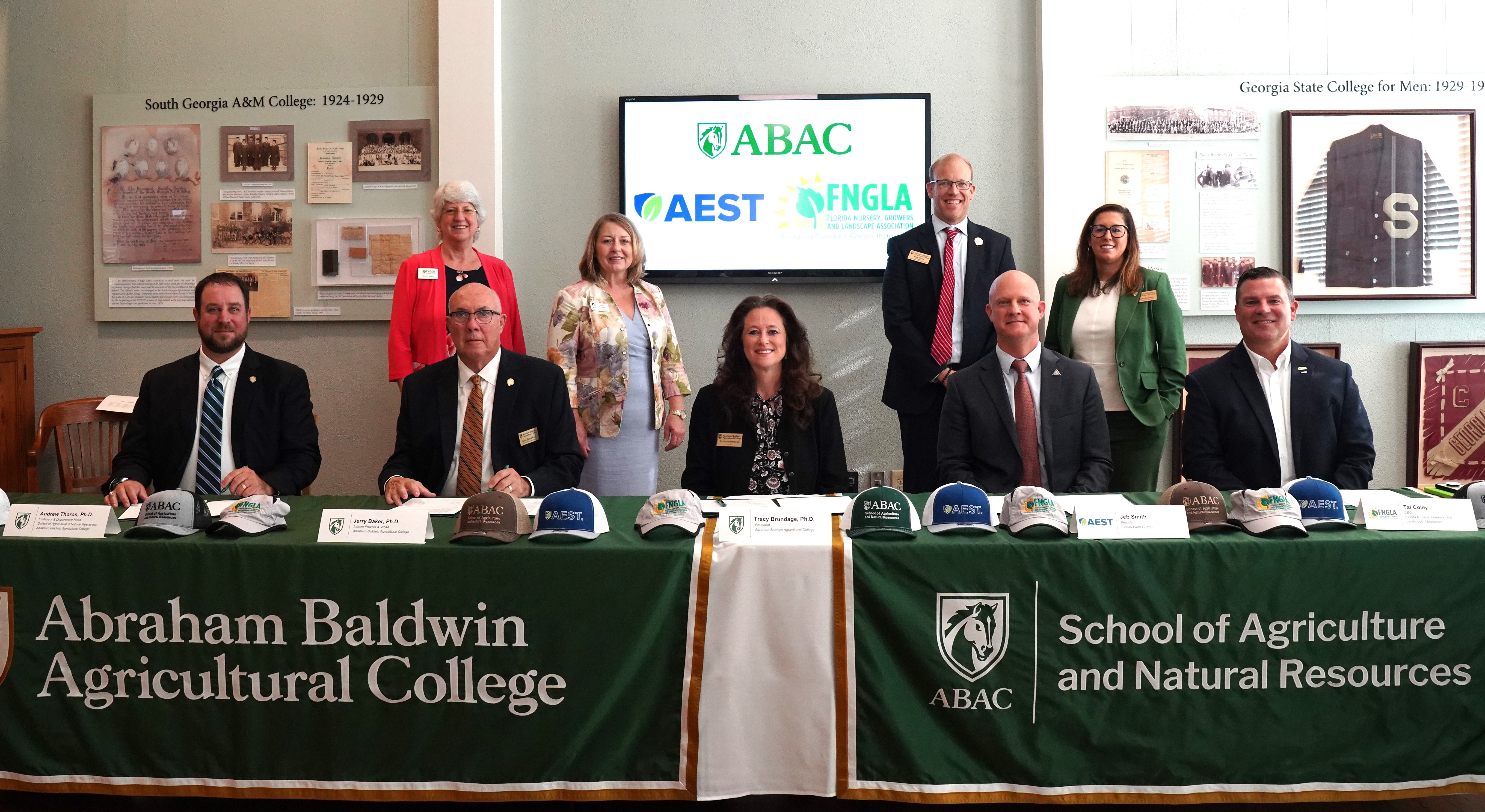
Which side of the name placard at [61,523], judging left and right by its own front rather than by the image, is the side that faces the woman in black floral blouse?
left

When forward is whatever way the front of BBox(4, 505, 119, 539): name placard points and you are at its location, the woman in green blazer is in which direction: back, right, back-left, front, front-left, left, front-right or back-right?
left

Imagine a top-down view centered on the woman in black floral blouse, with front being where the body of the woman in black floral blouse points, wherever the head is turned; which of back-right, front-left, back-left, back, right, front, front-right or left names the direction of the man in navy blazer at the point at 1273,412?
left

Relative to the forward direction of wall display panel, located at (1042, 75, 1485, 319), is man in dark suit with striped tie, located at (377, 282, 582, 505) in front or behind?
in front

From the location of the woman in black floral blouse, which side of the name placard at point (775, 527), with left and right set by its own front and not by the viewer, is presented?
back

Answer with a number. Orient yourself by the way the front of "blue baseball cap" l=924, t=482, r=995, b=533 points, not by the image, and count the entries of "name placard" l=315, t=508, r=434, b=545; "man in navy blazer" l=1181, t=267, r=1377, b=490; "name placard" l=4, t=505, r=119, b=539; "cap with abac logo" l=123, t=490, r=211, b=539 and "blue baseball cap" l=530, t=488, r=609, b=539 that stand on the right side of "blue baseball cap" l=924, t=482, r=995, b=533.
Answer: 4

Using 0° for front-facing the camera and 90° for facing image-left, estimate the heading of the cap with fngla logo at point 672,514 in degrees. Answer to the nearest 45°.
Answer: approximately 0°

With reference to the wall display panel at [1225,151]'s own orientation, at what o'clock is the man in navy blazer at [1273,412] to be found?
The man in navy blazer is roughly at 12 o'clock from the wall display panel.
